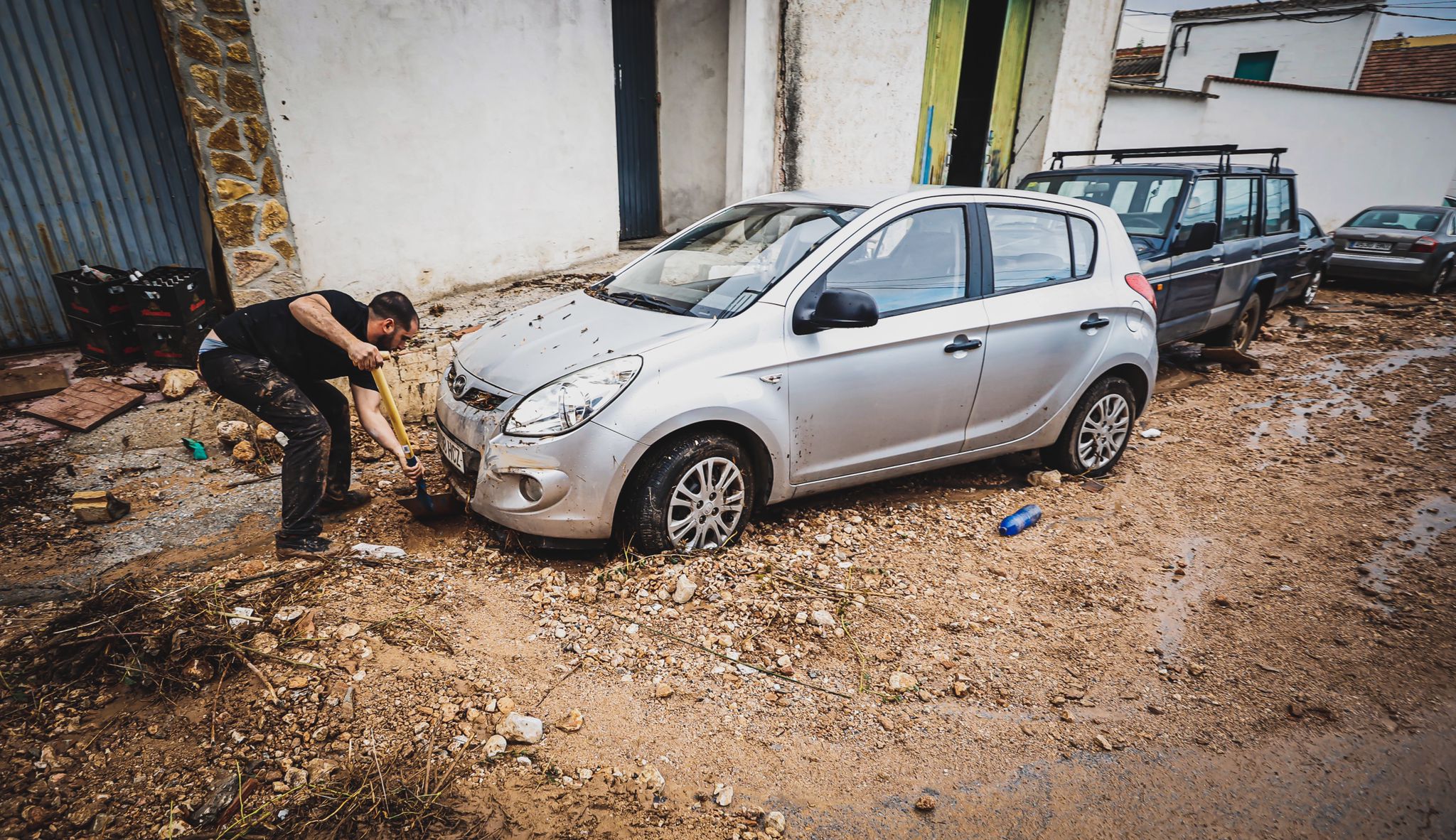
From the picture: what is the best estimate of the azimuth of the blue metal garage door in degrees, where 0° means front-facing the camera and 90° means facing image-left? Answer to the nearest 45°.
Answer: approximately 0°

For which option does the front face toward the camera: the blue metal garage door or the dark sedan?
the blue metal garage door

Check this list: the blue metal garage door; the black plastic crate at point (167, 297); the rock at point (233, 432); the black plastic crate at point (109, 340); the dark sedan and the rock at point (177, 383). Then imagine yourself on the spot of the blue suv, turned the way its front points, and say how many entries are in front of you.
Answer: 5

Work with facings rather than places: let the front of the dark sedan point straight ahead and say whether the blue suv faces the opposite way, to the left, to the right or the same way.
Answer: the opposite way

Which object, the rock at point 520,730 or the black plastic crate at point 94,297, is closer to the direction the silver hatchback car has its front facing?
the rock

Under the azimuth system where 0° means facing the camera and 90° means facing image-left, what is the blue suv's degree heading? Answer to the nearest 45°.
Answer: approximately 45°

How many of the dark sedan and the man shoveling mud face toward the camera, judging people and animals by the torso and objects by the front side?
0

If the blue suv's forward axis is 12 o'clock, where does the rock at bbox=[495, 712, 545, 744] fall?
The rock is roughly at 11 o'clock from the blue suv.

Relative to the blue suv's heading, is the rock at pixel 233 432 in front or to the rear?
in front

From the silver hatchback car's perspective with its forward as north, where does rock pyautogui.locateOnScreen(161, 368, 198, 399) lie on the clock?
The rock is roughly at 2 o'clock from the silver hatchback car.

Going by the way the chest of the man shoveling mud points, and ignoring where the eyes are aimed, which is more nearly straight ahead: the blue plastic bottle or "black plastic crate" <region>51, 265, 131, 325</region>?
the blue plastic bottle

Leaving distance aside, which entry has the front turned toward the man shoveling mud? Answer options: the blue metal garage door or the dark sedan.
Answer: the blue metal garage door

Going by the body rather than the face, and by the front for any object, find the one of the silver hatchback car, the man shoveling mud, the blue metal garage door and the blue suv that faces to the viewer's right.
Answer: the man shoveling mud

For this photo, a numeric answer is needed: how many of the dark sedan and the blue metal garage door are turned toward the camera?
1

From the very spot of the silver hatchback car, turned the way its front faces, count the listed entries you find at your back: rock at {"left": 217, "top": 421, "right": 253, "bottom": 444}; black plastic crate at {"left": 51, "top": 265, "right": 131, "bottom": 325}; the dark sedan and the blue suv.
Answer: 2

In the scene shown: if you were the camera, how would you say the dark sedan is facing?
facing away from the viewer and to the right of the viewer

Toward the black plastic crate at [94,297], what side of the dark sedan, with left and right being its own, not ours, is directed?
back

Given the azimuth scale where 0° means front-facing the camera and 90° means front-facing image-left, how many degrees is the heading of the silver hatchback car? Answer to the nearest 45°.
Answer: approximately 45°
